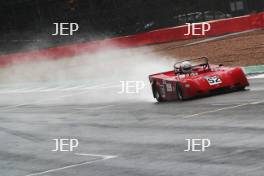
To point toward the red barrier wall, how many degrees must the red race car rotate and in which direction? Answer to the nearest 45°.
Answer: approximately 135° to its left

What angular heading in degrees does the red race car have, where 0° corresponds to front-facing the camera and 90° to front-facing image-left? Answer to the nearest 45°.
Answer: approximately 315°
